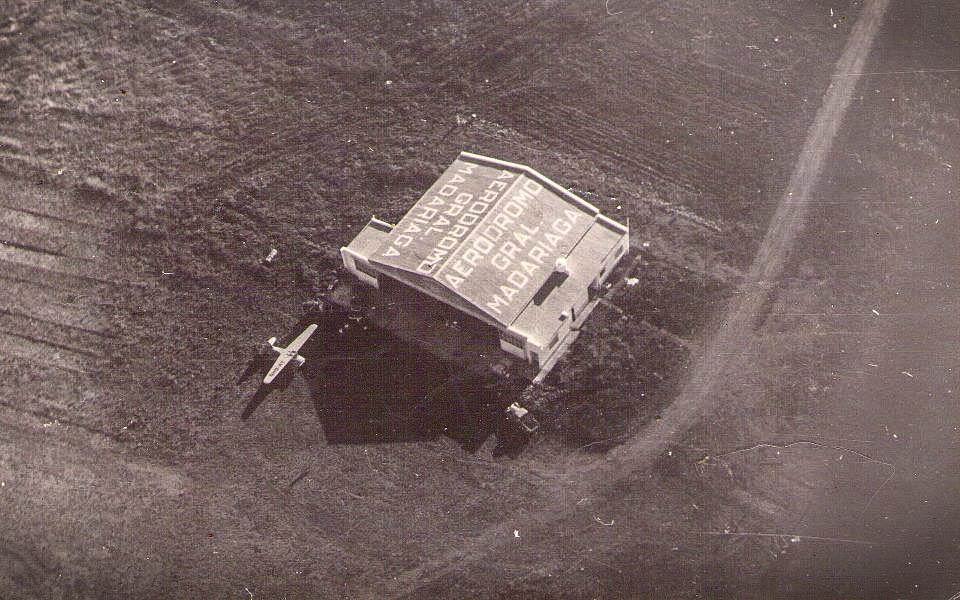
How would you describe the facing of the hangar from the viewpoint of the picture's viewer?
facing the viewer and to the left of the viewer

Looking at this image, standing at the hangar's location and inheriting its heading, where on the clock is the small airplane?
The small airplane is roughly at 1 o'clock from the hangar.

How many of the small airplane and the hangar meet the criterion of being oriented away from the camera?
0
